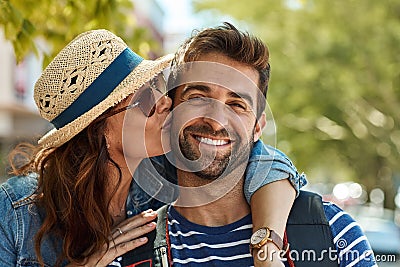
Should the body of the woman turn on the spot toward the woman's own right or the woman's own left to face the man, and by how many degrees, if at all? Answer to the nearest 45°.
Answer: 0° — they already face them

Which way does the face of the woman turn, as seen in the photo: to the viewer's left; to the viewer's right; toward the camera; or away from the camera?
to the viewer's right

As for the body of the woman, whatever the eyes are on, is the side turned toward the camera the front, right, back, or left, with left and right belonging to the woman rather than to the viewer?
right
